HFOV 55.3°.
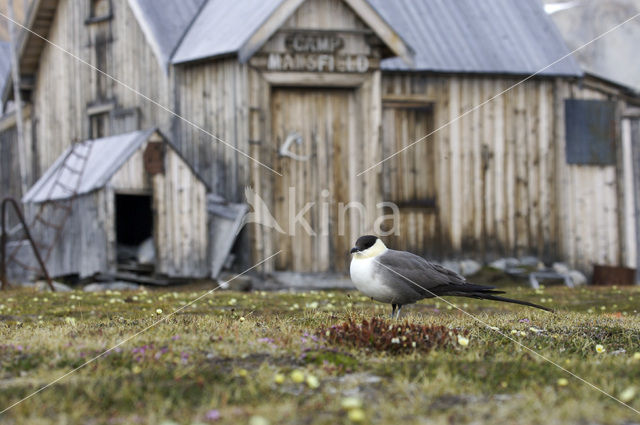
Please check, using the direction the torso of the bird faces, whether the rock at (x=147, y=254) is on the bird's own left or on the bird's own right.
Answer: on the bird's own right

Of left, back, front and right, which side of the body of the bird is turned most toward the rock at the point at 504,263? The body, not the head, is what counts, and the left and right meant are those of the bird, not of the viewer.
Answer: right

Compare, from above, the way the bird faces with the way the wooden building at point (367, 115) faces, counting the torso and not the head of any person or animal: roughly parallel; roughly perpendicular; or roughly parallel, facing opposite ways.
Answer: roughly perpendicular

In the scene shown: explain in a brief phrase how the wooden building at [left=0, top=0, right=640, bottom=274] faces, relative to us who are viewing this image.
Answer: facing the viewer

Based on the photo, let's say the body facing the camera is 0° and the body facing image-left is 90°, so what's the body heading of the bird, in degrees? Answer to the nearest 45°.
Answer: approximately 90°

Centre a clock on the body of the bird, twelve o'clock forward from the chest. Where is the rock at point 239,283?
The rock is roughly at 2 o'clock from the bird.

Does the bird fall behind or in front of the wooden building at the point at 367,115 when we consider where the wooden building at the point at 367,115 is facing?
in front

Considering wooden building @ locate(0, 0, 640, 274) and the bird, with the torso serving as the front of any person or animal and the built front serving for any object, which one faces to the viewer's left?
the bird

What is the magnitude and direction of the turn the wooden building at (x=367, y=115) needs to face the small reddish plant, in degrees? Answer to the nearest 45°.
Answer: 0° — it already faces it

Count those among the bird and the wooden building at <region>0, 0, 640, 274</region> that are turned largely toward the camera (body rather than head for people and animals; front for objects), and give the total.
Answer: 1

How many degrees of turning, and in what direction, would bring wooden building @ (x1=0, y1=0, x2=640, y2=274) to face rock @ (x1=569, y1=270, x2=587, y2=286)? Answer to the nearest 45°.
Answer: approximately 90° to its left

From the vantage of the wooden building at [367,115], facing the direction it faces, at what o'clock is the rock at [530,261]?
The rock is roughly at 9 o'clock from the wooden building.
